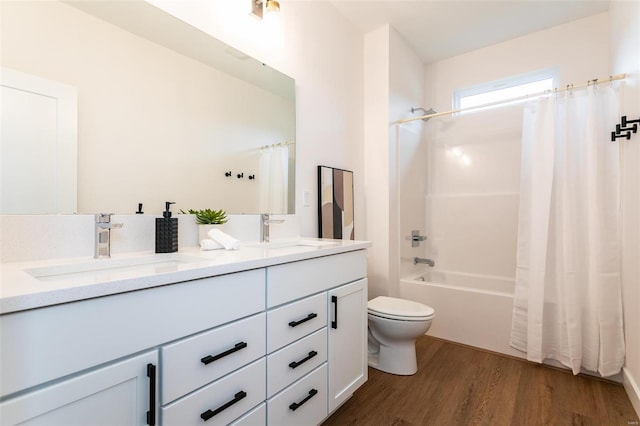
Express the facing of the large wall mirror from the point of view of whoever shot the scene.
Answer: facing the viewer and to the right of the viewer

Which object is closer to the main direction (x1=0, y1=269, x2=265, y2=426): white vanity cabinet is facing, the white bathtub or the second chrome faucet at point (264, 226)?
the white bathtub

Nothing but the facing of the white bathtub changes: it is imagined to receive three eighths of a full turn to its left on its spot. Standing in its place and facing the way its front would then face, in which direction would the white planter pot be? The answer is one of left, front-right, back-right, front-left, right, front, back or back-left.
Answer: back-right

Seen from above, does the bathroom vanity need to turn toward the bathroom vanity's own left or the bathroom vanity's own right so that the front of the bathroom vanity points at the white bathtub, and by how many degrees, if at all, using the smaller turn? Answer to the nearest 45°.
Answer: approximately 45° to the bathroom vanity's own left

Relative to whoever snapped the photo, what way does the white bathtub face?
facing the viewer and to the left of the viewer

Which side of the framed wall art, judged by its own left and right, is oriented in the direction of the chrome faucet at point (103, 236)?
right

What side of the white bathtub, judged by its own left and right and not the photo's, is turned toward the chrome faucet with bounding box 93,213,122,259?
front

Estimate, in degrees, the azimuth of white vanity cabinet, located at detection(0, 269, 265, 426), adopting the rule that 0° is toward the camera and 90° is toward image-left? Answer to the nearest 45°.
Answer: approximately 315°

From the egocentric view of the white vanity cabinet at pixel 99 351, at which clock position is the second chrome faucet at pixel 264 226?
The second chrome faucet is roughly at 9 o'clock from the white vanity cabinet.

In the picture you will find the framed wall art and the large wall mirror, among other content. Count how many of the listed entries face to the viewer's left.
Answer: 0

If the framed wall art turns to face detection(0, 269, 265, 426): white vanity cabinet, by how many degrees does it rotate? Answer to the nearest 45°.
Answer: approximately 45° to its right
